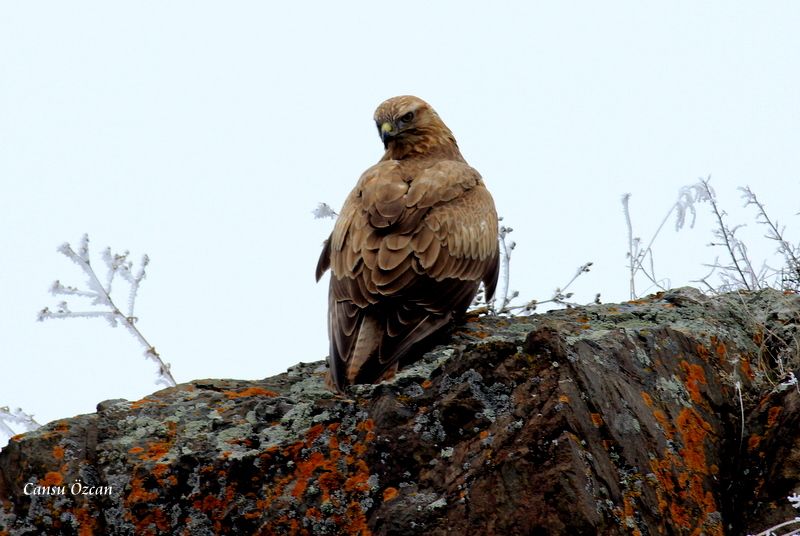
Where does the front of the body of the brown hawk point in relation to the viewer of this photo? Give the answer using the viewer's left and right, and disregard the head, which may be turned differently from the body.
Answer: facing away from the viewer and to the right of the viewer

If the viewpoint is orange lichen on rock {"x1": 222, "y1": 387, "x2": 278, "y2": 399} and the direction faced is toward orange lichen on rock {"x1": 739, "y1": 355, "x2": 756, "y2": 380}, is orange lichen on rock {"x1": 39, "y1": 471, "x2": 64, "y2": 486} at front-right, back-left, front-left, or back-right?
back-right

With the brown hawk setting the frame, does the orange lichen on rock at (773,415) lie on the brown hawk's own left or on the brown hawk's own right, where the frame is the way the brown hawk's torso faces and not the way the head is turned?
on the brown hawk's own right

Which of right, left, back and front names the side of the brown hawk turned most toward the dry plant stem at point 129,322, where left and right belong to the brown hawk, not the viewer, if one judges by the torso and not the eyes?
left

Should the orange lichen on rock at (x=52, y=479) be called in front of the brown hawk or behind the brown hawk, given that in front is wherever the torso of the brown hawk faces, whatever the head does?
behind
